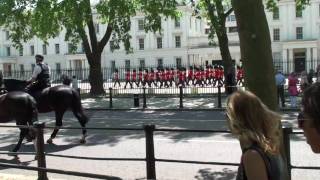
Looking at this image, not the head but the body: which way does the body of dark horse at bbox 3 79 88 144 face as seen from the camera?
to the viewer's left

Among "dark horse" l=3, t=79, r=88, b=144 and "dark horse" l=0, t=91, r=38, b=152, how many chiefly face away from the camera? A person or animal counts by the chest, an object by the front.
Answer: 0

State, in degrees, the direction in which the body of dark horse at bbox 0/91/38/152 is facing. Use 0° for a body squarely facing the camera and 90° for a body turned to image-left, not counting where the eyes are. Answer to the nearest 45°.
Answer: approximately 90°

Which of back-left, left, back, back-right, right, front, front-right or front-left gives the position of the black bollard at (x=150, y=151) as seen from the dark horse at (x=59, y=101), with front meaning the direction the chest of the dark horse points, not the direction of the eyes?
left

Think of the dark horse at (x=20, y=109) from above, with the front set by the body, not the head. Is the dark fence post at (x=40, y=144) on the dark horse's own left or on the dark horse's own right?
on the dark horse's own left

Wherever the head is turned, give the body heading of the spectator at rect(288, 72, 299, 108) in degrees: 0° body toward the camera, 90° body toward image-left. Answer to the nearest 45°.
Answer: approximately 180°

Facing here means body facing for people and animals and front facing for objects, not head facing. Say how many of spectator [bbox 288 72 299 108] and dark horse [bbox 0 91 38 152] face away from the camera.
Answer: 1

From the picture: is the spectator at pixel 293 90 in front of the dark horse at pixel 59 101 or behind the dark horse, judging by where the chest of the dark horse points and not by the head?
behind
